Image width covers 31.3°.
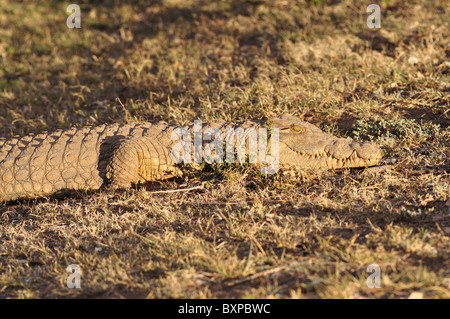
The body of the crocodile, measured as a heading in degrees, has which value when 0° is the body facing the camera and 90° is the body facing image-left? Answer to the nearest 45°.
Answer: approximately 270°
